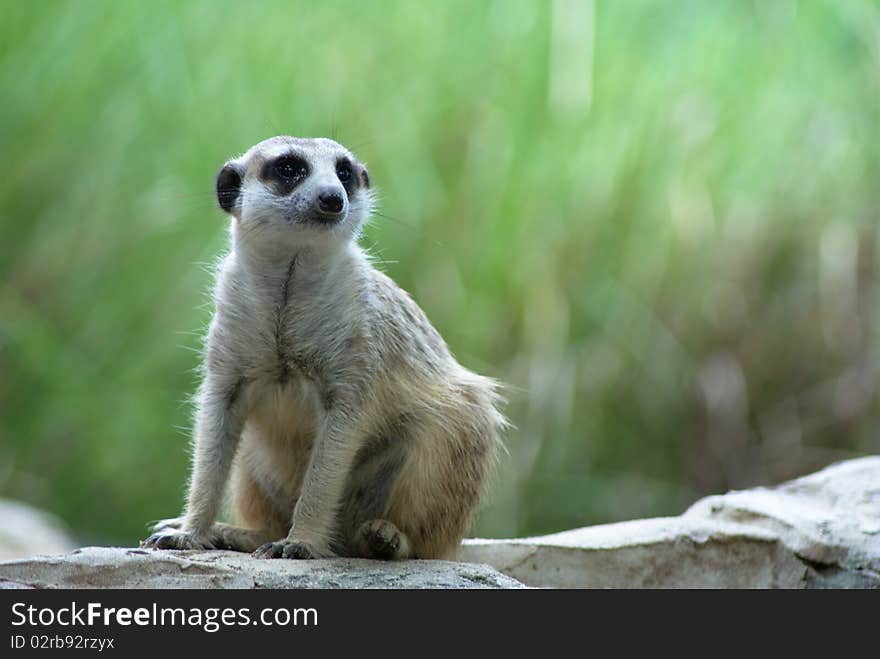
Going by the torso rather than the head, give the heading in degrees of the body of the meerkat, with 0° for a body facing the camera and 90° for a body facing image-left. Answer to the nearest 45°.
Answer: approximately 45°
